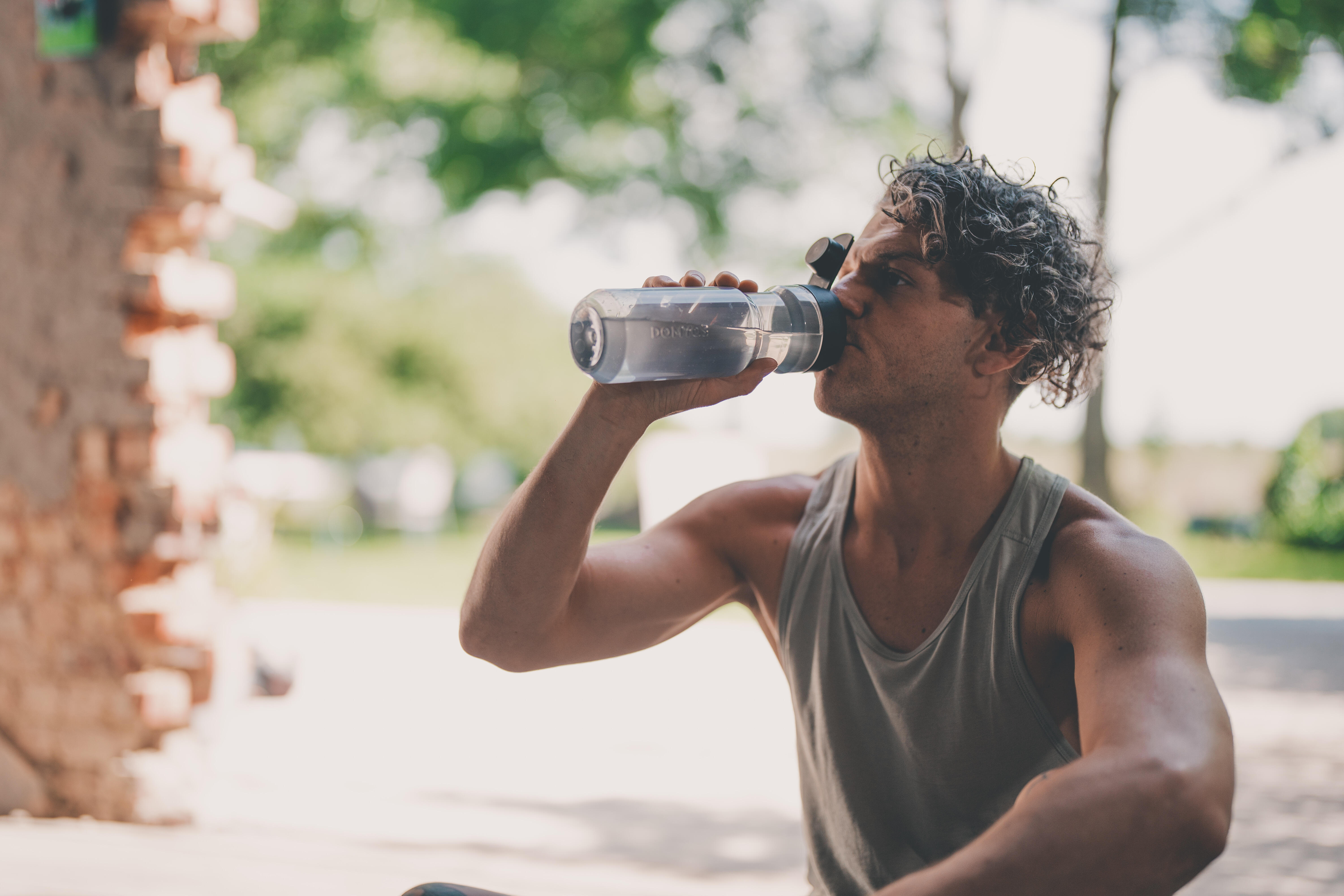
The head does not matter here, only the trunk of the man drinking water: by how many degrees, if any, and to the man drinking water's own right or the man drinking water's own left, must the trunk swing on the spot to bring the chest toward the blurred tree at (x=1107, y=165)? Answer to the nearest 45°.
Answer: approximately 135° to the man drinking water's own right

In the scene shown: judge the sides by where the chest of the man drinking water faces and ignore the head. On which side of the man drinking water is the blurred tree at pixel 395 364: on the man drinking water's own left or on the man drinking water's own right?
on the man drinking water's own right

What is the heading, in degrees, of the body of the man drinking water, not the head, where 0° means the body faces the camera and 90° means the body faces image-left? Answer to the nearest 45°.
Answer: approximately 45°

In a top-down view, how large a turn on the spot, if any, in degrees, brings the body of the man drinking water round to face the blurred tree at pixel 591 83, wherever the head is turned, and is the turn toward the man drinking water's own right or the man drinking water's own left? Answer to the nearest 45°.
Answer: approximately 135° to the man drinking water's own right

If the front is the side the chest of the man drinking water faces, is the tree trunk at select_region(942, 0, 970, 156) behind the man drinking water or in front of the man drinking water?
behind
